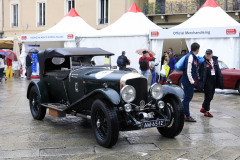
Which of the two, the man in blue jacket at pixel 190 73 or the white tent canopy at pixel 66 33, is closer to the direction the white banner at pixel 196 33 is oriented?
the man in blue jacket

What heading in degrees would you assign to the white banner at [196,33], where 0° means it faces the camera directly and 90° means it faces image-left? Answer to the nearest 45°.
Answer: approximately 0°

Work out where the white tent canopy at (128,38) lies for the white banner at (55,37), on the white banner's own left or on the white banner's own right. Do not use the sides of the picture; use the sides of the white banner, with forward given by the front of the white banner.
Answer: on the white banner's own left

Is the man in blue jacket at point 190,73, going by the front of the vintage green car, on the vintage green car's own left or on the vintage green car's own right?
on the vintage green car's own left

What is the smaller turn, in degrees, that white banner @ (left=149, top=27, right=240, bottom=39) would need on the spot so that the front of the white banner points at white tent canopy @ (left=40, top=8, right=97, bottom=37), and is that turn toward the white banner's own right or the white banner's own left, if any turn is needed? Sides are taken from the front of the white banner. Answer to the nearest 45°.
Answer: approximately 135° to the white banner's own right

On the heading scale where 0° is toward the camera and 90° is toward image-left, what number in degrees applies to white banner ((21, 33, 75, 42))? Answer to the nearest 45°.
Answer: approximately 0°

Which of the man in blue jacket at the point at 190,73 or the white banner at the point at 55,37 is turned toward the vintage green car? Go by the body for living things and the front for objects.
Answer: the white banner

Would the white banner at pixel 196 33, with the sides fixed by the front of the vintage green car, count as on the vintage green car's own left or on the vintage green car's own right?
on the vintage green car's own left

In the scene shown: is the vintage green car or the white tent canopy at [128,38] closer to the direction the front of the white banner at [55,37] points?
the vintage green car
